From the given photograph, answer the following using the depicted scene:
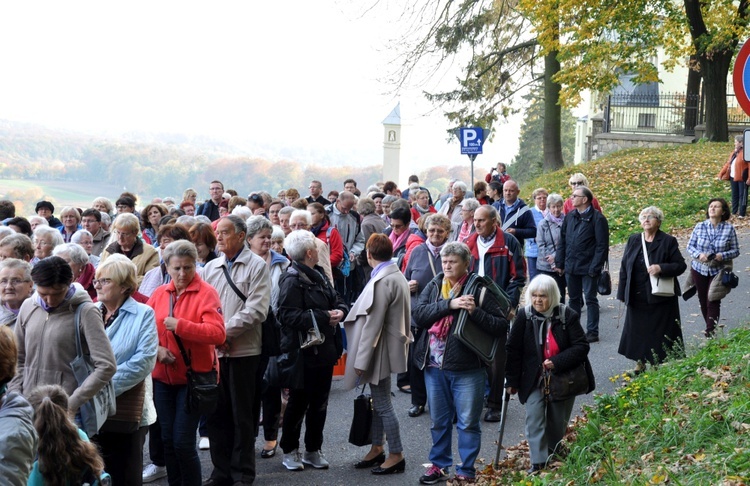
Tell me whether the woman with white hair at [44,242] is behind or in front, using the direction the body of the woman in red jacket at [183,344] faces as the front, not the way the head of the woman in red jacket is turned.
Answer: behind

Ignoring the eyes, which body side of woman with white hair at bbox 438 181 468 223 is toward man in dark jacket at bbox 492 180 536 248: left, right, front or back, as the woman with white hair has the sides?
left

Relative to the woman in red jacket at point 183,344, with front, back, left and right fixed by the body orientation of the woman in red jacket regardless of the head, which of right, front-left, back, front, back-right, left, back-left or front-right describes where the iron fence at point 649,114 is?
back-left

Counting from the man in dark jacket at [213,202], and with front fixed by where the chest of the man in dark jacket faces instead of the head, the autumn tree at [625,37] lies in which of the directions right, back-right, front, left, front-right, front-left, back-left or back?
back-left

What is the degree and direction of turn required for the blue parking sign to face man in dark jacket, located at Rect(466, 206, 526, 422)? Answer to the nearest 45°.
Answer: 0° — it already faces them

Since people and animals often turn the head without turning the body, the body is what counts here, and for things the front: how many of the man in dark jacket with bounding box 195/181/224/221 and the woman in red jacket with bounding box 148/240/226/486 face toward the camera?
2

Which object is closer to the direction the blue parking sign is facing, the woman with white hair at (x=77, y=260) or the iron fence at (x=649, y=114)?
the woman with white hair

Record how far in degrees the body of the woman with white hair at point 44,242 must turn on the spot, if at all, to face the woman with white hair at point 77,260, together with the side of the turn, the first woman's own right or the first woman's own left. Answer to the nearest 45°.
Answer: approximately 45° to the first woman's own left

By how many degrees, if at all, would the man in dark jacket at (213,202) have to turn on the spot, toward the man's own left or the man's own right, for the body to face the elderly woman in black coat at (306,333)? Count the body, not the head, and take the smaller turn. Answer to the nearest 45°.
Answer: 0° — they already face them

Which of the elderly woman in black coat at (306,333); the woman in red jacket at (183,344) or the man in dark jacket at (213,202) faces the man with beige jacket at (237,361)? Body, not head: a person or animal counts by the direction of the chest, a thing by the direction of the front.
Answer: the man in dark jacket

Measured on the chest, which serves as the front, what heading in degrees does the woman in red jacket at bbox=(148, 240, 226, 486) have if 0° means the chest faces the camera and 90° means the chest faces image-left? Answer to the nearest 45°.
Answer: approximately 0°

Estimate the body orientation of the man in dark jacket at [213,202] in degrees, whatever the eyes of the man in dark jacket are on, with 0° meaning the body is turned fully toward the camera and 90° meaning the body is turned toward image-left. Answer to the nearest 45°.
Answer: approximately 0°
